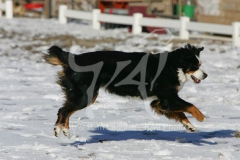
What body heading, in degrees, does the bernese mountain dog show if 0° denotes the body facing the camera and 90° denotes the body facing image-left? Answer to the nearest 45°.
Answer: approximately 270°
